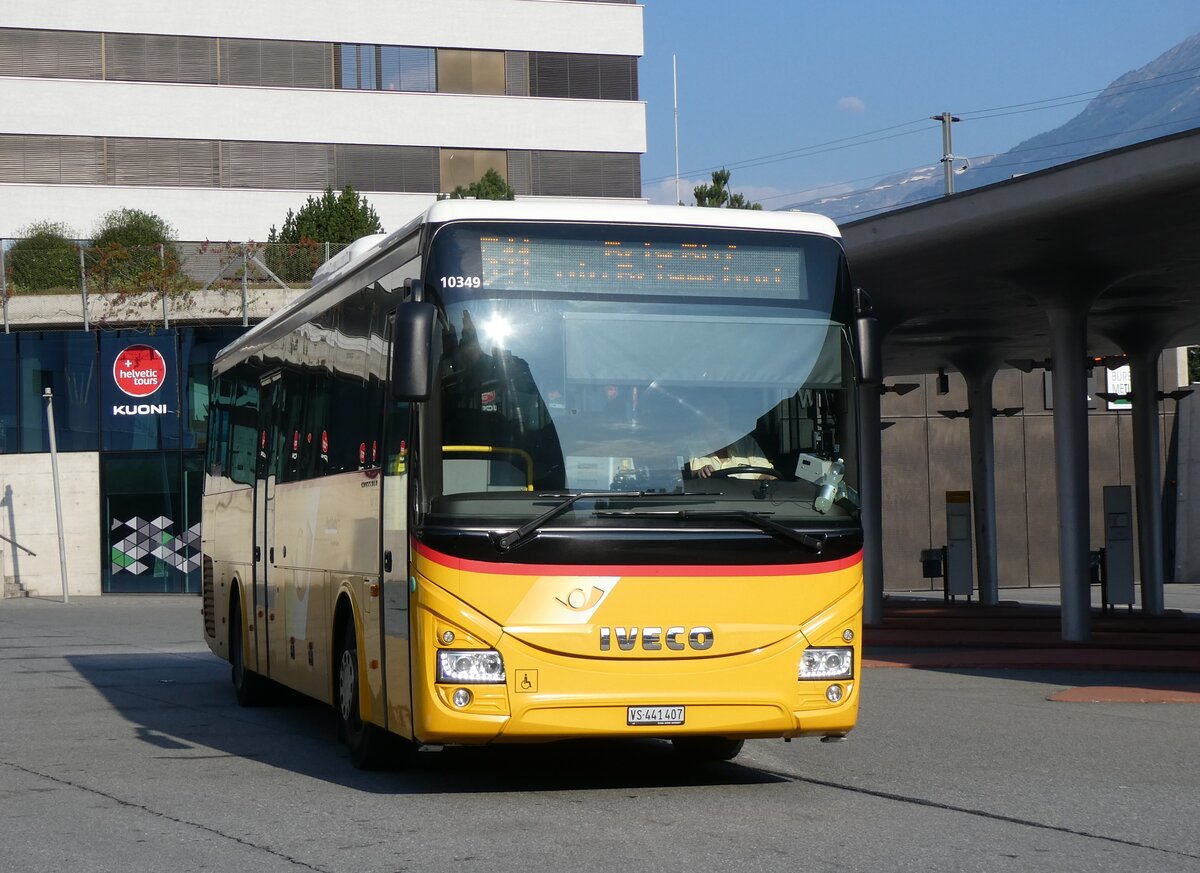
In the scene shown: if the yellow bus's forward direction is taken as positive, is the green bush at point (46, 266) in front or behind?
behind

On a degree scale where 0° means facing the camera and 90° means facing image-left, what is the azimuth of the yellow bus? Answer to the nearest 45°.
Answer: approximately 0°

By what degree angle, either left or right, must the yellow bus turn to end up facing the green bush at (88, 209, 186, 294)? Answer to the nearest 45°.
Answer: approximately 180°

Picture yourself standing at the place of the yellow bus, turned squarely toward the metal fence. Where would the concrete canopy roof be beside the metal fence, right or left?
right

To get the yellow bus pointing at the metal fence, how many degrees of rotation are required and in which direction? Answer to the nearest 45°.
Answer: approximately 180°

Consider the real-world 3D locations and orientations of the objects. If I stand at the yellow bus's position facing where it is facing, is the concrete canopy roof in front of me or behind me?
behind
